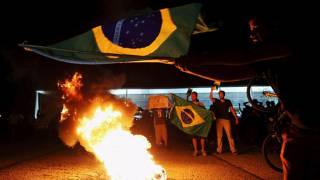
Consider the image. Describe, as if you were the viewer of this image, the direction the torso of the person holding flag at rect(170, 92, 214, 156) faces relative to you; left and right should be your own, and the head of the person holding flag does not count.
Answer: facing the viewer

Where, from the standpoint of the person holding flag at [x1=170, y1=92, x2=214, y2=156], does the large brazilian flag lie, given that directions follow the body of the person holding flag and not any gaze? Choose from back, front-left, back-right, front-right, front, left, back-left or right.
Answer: front

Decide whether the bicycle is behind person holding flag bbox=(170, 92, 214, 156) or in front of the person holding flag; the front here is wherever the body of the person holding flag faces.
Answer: in front

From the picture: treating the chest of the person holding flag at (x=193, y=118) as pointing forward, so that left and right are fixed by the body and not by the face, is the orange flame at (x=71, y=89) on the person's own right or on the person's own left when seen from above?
on the person's own right
